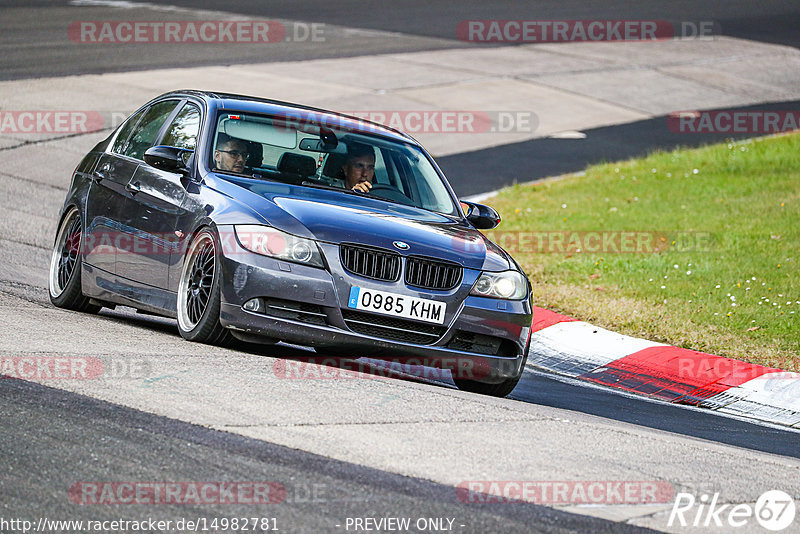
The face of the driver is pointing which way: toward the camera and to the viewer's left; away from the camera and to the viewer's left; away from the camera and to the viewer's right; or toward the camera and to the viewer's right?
toward the camera and to the viewer's right

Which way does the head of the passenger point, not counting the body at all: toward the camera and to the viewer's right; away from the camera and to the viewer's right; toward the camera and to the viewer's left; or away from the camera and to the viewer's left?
toward the camera and to the viewer's right

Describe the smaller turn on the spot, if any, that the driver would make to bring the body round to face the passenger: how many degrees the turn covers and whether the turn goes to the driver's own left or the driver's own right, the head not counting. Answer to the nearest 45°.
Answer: approximately 135° to the driver's own right

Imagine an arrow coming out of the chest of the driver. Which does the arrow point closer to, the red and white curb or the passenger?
the red and white curb

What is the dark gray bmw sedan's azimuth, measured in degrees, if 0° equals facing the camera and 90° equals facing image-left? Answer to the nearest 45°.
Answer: approximately 315°

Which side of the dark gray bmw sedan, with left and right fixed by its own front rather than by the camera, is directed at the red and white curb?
left

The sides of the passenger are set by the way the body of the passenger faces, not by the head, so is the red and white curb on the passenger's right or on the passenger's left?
on the passenger's left

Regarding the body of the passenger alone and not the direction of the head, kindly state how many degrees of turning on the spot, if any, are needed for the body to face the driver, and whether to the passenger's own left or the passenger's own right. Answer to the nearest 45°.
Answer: approximately 45° to the passenger's own left

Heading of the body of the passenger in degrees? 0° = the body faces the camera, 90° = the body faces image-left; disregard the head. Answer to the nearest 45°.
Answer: approximately 315°
